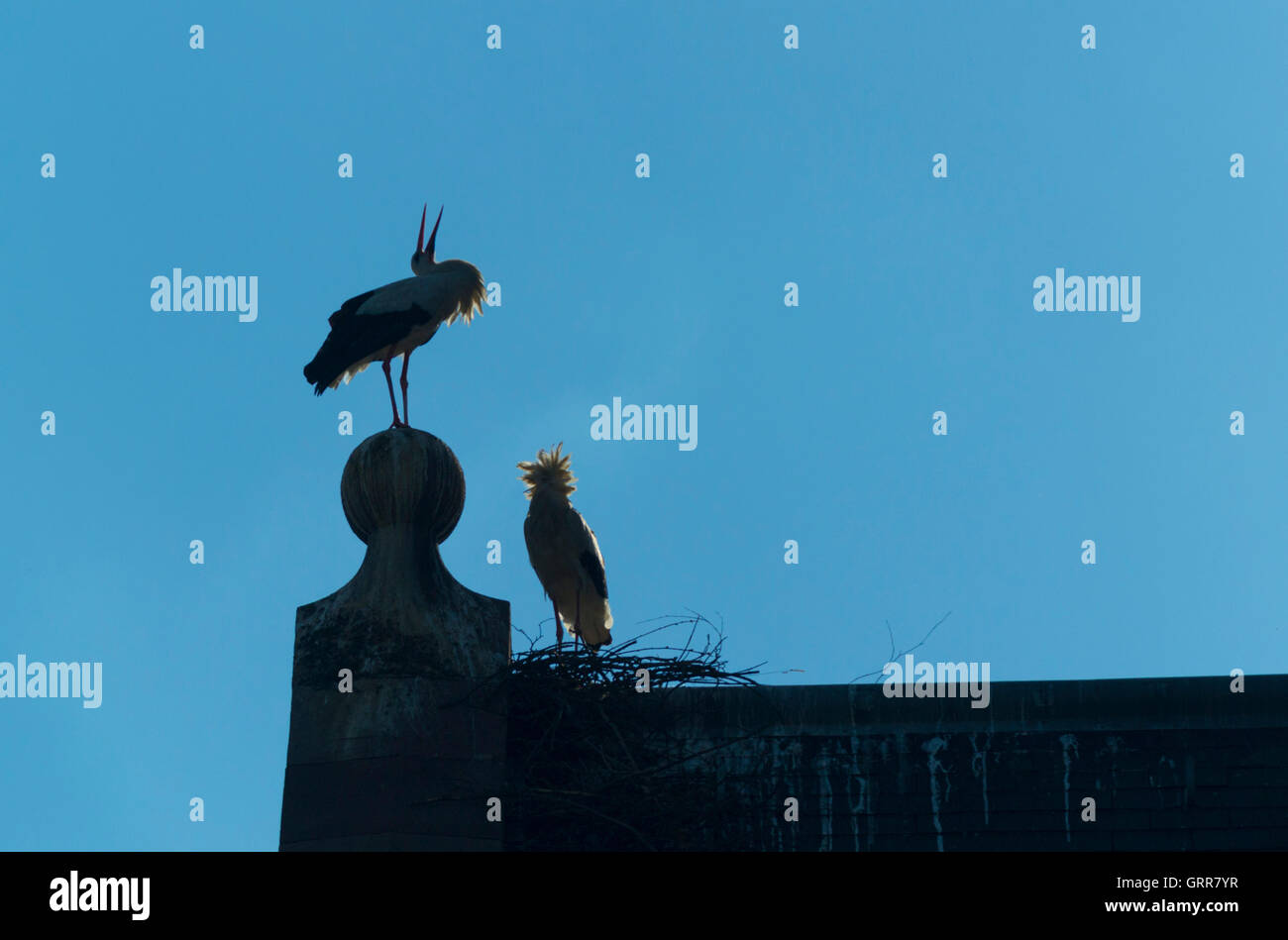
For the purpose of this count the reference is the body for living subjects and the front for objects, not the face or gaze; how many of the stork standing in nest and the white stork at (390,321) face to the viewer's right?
1

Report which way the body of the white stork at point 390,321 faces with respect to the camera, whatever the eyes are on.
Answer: to the viewer's right

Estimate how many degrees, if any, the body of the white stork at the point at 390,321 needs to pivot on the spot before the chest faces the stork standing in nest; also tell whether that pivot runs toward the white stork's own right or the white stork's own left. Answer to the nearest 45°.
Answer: approximately 45° to the white stork's own left
